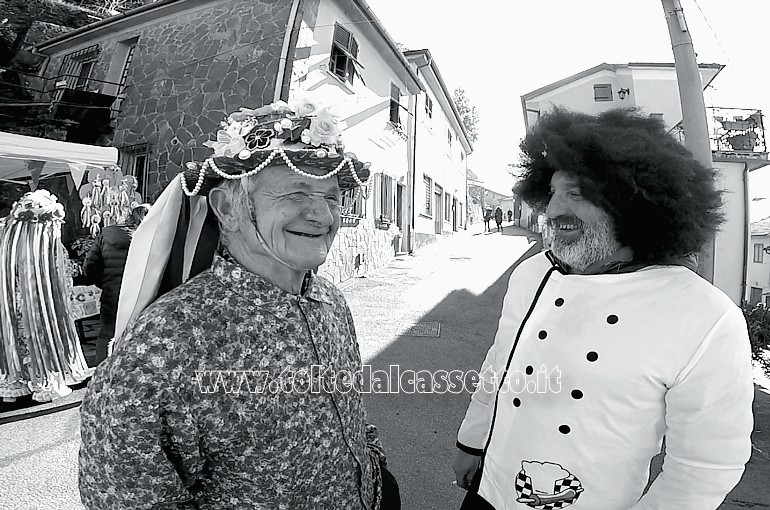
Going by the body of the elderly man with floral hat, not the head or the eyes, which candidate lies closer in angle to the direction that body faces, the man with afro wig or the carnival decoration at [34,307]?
the man with afro wig

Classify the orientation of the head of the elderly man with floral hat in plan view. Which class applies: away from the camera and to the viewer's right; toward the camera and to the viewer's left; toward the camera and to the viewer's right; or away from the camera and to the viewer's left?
toward the camera and to the viewer's right

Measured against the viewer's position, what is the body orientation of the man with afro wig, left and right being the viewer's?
facing the viewer and to the left of the viewer

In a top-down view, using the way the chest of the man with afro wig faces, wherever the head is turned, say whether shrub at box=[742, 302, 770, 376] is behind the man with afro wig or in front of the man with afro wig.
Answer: behind

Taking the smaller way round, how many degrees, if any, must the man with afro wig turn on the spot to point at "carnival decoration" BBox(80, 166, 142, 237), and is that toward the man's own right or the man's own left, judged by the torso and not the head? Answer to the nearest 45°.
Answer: approximately 90° to the man's own right

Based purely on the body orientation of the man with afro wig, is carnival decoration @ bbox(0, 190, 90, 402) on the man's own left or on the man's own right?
on the man's own right

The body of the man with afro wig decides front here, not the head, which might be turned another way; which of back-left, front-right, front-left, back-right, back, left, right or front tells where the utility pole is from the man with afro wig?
back-right

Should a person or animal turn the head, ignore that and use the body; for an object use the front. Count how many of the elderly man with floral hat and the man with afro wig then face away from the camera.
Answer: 0

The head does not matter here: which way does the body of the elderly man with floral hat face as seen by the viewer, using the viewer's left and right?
facing the viewer and to the right of the viewer

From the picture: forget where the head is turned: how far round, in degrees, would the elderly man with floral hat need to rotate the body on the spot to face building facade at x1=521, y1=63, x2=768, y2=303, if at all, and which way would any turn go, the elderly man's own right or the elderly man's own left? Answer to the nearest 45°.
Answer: approximately 90° to the elderly man's own left

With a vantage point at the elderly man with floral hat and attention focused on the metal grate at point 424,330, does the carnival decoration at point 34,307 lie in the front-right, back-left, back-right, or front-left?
front-left

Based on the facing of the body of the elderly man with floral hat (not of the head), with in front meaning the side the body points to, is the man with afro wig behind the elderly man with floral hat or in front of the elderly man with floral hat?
in front

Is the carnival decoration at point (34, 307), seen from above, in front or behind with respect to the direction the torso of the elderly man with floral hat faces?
behind

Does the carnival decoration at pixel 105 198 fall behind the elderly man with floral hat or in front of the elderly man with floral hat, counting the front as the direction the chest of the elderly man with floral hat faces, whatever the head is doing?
behind
